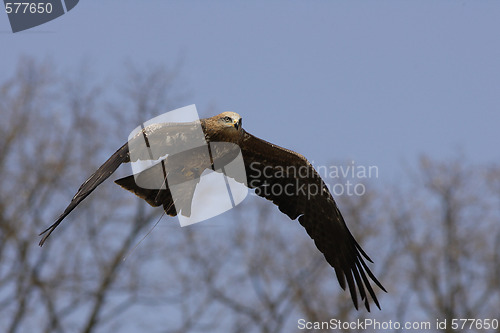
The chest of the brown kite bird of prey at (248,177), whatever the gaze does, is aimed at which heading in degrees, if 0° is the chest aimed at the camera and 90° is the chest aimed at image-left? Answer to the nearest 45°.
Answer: approximately 315°
